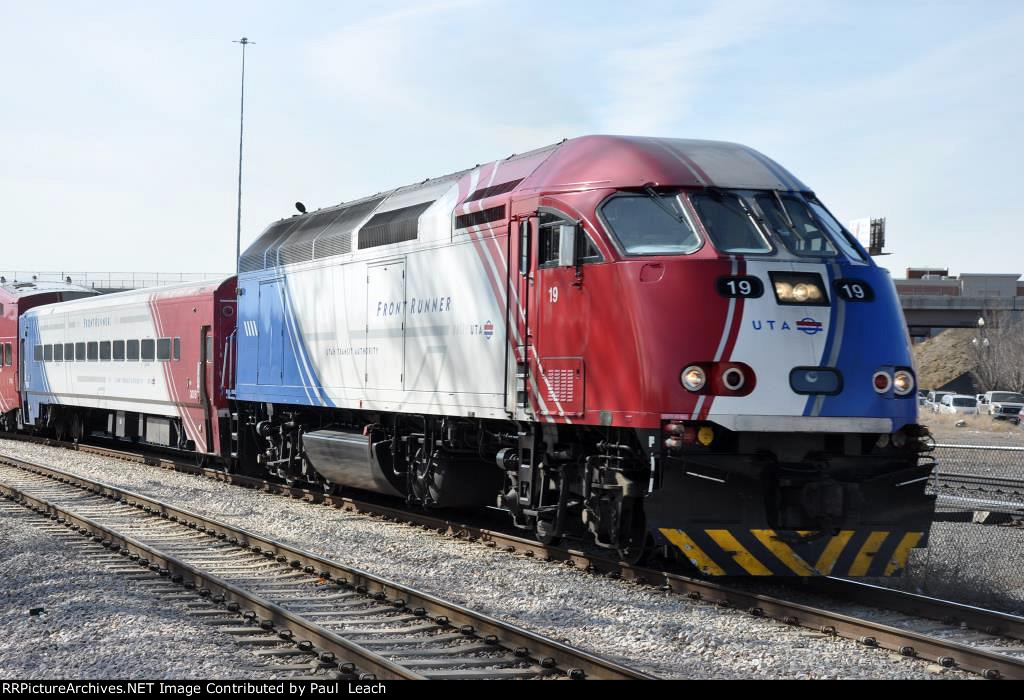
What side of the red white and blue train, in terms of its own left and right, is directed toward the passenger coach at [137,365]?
back

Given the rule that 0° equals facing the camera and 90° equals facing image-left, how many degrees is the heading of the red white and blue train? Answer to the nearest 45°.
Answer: approximately 315°
